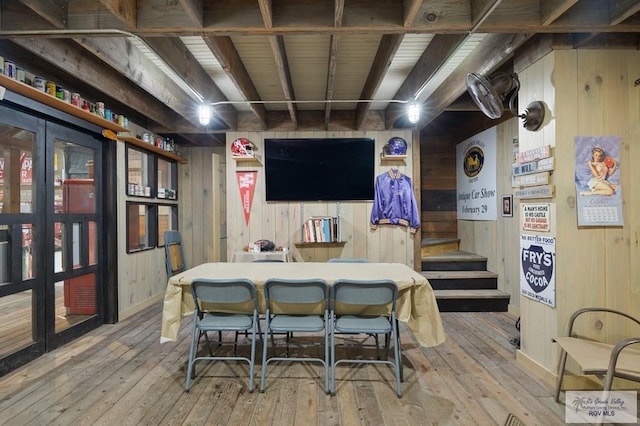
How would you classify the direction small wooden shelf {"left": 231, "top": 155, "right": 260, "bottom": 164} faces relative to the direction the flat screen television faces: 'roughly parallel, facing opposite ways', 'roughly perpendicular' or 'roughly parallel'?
roughly parallel

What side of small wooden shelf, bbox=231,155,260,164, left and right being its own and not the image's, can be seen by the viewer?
front

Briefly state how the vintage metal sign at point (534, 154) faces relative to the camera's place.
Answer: facing the viewer and to the left of the viewer

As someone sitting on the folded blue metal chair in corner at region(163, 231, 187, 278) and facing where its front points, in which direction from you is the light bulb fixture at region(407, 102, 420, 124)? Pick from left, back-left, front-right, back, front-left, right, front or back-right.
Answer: front

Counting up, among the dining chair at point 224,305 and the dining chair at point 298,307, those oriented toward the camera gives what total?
0

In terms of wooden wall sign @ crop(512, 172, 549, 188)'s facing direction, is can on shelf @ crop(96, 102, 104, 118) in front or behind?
in front

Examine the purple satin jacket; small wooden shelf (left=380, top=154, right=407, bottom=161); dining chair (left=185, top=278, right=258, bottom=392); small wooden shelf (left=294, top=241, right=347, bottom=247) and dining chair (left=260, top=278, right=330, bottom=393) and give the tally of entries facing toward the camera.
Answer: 3

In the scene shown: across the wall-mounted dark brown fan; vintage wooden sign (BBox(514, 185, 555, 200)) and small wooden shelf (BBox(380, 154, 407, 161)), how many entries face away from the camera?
0

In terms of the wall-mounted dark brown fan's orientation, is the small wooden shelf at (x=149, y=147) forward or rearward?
forward

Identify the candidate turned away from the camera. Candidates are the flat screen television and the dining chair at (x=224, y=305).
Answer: the dining chair

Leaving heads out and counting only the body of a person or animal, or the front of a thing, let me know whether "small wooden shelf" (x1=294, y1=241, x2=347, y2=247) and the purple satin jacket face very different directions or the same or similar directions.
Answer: same or similar directions

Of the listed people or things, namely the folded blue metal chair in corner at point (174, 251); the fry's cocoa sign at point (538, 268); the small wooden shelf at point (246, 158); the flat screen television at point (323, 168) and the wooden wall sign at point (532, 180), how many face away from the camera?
0

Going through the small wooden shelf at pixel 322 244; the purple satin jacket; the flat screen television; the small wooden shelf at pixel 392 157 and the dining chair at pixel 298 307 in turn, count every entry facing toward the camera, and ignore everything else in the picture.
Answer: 4

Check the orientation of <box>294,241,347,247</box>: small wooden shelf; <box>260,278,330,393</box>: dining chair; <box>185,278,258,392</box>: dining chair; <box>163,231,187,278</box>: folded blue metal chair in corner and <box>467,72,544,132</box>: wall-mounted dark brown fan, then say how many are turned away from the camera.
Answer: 2

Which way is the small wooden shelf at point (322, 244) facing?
toward the camera

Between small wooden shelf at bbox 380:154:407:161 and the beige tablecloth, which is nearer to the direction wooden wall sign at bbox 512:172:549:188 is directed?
the beige tablecloth

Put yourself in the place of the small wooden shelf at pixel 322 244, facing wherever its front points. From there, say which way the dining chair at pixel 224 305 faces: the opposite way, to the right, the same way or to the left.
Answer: the opposite way

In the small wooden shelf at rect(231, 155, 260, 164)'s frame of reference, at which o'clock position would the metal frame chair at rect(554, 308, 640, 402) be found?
The metal frame chair is roughly at 11 o'clock from the small wooden shelf.

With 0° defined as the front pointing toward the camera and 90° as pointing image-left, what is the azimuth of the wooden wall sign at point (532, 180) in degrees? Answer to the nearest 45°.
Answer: approximately 45°

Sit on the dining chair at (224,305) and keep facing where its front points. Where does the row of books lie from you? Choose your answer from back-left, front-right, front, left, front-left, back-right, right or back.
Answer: front-right

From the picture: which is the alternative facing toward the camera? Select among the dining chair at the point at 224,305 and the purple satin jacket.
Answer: the purple satin jacket
